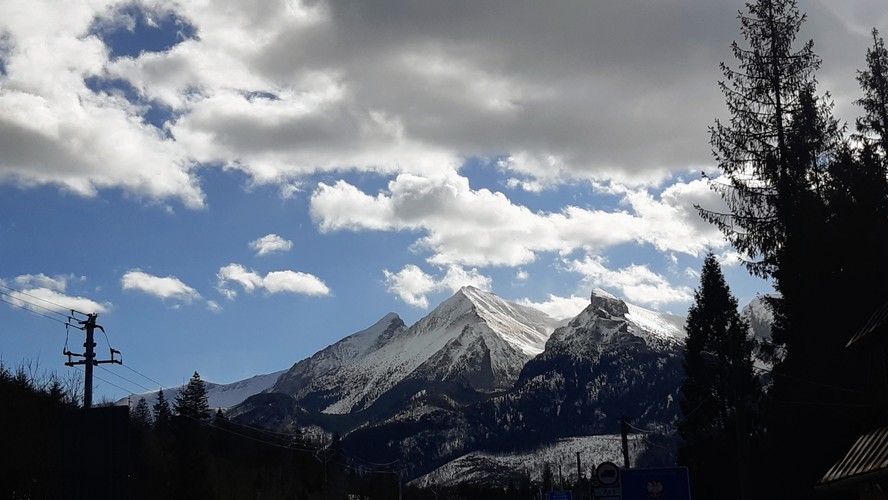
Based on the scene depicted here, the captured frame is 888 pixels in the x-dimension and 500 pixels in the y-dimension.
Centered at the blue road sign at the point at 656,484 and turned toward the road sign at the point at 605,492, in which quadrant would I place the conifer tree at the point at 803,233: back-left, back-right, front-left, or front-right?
back-left

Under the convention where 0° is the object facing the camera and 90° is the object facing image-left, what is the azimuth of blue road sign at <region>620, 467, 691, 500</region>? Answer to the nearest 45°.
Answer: approximately 0°

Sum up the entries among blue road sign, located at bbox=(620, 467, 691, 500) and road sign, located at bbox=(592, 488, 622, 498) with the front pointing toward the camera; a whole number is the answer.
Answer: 2

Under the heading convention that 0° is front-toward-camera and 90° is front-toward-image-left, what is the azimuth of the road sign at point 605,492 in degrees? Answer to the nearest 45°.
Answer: approximately 0°

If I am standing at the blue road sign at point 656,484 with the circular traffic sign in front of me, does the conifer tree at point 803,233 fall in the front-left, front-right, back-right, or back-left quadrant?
back-left
